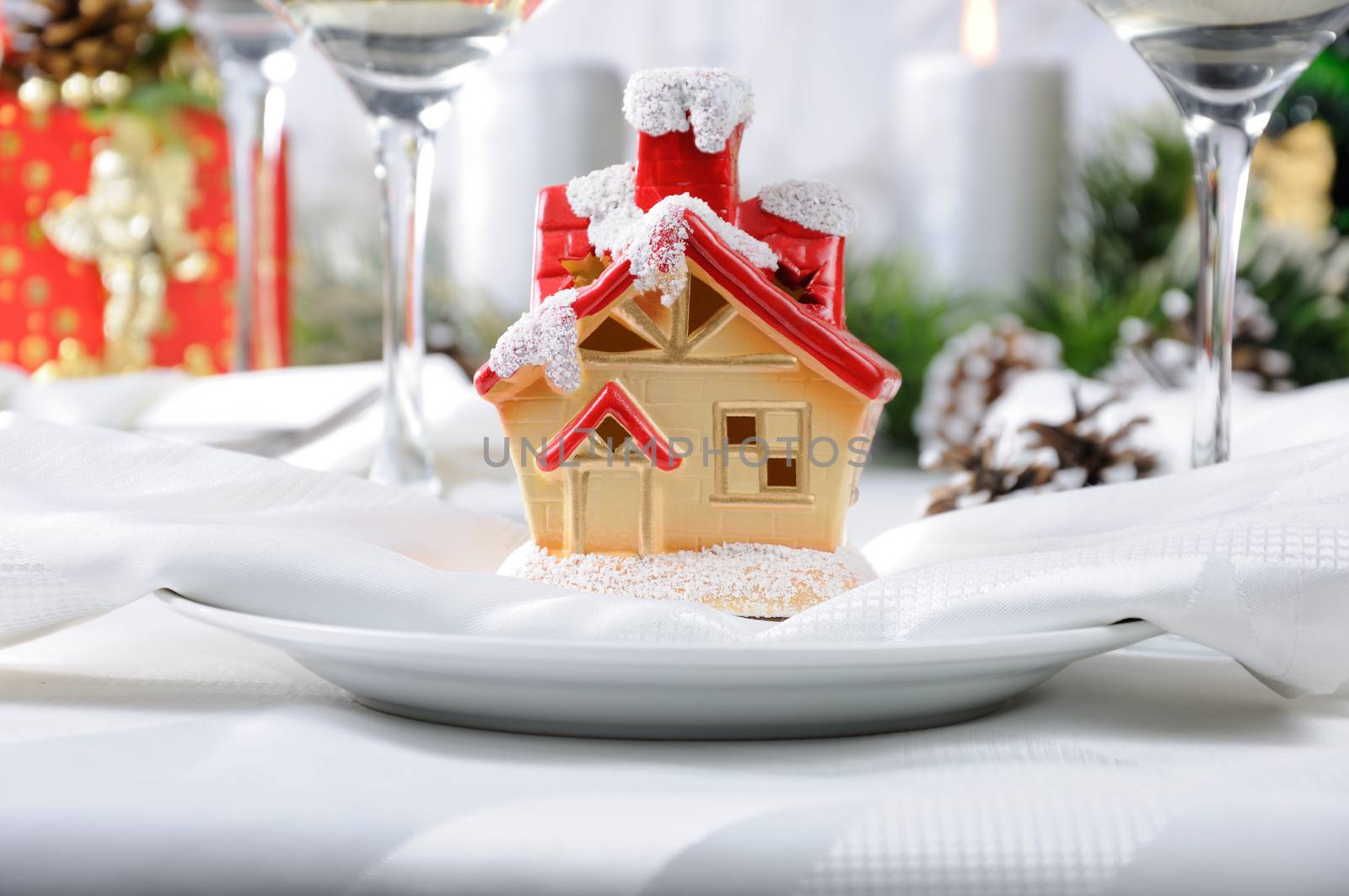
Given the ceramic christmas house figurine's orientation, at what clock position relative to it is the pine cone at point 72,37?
The pine cone is roughly at 5 o'clock from the ceramic christmas house figurine.

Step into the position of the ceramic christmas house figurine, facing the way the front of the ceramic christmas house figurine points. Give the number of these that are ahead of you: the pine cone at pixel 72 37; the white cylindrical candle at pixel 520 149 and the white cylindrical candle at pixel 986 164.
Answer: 0

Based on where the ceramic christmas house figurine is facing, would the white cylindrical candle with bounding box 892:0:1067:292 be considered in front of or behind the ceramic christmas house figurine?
behind

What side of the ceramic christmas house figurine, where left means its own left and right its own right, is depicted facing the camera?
front

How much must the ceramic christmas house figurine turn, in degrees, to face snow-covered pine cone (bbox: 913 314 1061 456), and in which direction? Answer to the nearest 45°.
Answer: approximately 180°

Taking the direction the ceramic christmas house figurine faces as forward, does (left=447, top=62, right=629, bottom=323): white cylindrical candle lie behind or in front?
behind

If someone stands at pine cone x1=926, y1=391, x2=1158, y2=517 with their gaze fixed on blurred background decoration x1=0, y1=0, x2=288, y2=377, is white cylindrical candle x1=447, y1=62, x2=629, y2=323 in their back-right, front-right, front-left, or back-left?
front-right

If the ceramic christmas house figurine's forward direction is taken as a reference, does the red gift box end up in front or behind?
behind
